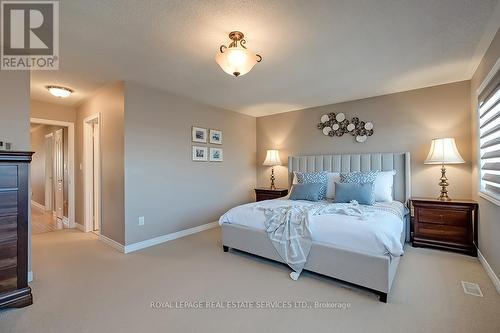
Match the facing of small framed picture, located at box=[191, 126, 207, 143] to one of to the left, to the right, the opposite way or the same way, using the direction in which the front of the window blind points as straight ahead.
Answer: the opposite way

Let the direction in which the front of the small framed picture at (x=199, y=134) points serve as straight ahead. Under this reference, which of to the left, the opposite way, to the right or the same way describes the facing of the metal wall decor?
to the right

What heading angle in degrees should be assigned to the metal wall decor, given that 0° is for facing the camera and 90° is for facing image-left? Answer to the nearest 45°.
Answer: approximately 0°

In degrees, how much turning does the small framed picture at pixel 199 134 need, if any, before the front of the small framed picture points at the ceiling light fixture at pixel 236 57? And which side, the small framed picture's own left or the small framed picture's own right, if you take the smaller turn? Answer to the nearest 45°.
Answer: approximately 45° to the small framed picture's own right

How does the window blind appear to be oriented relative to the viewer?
to the viewer's left

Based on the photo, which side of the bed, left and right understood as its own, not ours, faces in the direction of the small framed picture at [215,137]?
right

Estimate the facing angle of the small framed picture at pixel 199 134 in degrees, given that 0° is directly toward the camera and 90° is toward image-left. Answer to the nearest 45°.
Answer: approximately 315°

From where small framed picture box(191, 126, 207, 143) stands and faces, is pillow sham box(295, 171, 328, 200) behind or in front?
in front

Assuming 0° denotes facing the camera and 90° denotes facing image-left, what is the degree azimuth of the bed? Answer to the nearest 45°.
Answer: approximately 45°

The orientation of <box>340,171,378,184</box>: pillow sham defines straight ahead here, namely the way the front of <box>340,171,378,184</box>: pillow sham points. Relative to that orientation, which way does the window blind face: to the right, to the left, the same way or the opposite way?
to the right
